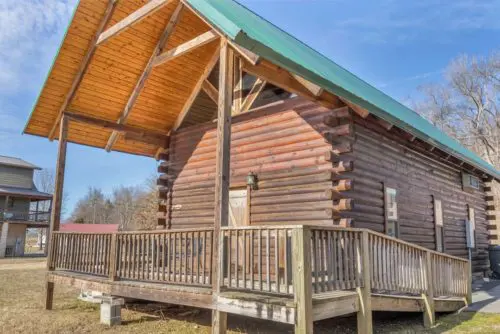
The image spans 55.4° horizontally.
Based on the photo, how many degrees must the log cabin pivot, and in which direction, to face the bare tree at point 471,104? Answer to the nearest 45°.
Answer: approximately 180°

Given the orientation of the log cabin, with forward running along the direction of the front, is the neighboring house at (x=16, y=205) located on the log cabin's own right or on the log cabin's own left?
on the log cabin's own right

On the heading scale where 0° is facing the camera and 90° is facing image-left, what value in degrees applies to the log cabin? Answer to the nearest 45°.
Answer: approximately 45°
